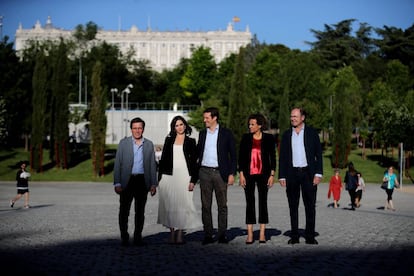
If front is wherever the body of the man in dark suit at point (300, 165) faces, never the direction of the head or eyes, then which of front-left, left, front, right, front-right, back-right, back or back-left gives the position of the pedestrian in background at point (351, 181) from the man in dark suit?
back

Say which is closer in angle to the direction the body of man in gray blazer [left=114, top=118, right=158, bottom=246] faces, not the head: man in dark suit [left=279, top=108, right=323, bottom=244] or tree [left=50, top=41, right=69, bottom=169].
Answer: the man in dark suit

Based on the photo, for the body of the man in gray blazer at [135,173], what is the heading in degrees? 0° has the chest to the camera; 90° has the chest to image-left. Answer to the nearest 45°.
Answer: approximately 0°

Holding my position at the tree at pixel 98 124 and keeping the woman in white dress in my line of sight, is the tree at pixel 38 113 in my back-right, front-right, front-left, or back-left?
back-right

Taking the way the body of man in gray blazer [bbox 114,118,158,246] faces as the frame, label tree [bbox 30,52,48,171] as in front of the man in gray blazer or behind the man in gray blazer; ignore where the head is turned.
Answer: behind

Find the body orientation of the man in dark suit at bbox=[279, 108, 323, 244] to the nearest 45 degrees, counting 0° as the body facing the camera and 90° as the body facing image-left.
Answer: approximately 0°

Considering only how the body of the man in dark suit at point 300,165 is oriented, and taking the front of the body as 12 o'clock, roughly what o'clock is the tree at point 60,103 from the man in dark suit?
The tree is roughly at 5 o'clock from the man in dark suit.

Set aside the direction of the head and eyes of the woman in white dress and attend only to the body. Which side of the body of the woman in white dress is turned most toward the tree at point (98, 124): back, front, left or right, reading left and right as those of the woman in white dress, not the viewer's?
back

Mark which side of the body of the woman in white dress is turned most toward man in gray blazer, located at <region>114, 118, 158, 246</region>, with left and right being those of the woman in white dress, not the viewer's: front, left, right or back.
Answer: right

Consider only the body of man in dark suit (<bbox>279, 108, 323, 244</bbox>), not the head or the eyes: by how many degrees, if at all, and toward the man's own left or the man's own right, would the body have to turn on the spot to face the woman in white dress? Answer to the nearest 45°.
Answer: approximately 90° to the man's own right
